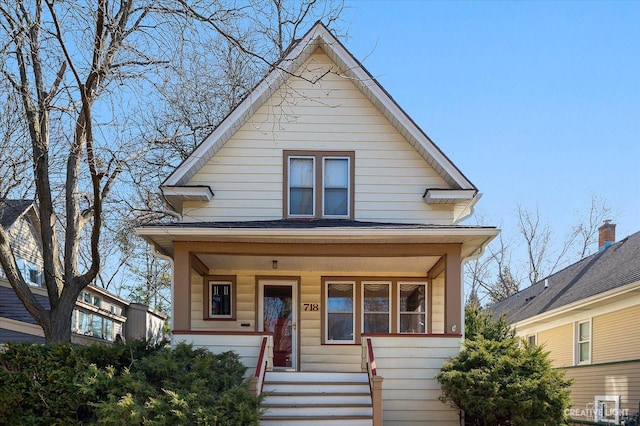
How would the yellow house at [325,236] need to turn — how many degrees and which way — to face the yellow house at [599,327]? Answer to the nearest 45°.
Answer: approximately 135° to its left

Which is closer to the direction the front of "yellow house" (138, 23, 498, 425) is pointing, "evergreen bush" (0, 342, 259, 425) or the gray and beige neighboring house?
the evergreen bush

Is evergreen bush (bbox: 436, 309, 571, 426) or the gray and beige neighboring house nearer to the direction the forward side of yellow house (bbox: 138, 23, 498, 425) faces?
the evergreen bush

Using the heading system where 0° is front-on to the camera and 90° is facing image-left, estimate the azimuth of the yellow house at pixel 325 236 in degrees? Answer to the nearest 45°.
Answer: approximately 0°

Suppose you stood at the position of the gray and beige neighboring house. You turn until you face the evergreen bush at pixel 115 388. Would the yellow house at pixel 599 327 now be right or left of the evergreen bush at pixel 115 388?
left

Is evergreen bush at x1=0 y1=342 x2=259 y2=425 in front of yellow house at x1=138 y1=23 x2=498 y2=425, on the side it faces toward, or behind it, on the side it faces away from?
in front
